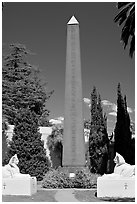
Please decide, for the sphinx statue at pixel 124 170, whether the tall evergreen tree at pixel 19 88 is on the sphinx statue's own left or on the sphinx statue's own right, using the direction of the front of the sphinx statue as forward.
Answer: on the sphinx statue's own right

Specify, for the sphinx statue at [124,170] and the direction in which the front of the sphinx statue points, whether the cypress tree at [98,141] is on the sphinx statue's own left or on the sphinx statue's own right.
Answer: on the sphinx statue's own right

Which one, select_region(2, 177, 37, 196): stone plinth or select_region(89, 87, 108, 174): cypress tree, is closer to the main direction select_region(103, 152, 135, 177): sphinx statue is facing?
the stone plinth

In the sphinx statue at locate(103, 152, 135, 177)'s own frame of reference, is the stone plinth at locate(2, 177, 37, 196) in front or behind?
in front

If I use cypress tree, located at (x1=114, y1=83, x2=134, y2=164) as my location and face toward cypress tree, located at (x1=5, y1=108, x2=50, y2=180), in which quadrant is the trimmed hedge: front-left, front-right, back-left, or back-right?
front-left

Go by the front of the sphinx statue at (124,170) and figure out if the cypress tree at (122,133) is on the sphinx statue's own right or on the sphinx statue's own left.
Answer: on the sphinx statue's own right

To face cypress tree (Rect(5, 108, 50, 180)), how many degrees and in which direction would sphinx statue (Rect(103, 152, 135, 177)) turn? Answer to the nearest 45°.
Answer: approximately 45° to its right
